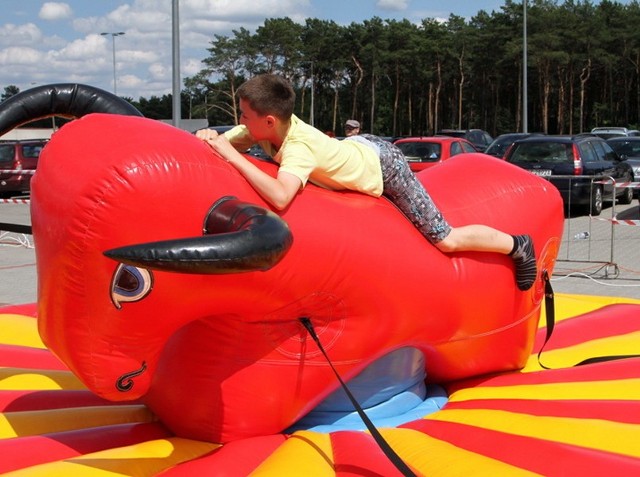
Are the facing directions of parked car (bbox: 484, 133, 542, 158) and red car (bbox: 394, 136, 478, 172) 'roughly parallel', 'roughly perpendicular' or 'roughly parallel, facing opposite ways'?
roughly parallel

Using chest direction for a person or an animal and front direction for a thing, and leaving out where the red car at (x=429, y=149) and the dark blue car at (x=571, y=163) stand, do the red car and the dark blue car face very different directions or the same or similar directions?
same or similar directions

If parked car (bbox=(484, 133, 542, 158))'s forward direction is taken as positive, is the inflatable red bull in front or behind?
behind

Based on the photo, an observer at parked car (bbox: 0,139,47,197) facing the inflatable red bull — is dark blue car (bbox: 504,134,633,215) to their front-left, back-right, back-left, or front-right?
front-left

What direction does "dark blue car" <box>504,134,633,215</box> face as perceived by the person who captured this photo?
facing away from the viewer and to the right of the viewer

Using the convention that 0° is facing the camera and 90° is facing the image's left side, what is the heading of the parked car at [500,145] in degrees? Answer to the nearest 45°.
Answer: approximately 225°

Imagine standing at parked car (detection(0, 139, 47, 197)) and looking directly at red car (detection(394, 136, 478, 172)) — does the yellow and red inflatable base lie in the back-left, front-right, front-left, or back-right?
front-right

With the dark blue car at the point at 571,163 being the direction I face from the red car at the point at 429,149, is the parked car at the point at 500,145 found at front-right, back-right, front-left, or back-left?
back-left
